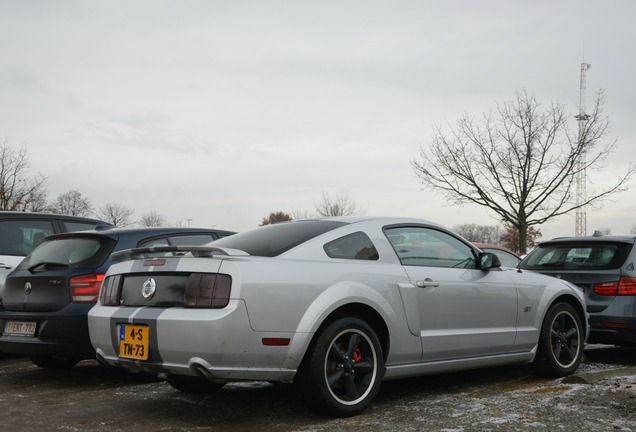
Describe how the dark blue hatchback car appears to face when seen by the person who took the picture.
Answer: facing away from the viewer and to the right of the viewer

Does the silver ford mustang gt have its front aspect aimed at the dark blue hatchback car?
no

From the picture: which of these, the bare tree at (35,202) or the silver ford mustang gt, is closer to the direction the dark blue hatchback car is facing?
the bare tree

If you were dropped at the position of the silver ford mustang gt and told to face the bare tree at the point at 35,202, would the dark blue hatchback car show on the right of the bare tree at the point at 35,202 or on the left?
left

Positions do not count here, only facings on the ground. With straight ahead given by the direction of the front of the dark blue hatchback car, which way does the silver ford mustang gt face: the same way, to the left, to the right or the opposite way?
the same way

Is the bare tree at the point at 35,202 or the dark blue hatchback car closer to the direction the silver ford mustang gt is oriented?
the bare tree

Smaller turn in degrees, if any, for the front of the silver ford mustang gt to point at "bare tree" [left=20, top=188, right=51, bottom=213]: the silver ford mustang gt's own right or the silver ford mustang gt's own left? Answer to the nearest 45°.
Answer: approximately 90° to the silver ford mustang gt's own left

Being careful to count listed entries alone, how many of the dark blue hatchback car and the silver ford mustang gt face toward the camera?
0

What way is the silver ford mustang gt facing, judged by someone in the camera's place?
facing away from the viewer and to the right of the viewer

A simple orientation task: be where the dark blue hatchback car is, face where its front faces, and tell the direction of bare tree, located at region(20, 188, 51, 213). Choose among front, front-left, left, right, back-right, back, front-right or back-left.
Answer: front-left

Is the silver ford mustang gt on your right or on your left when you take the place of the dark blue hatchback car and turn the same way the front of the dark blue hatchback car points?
on your right
